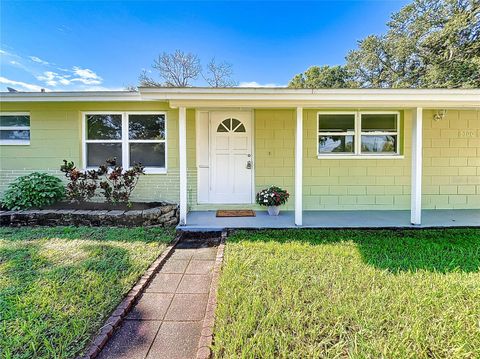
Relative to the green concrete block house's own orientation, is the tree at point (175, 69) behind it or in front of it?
behind

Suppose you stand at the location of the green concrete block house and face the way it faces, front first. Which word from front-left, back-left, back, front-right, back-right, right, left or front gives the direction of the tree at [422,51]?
back-left

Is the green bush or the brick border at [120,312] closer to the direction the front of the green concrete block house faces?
the brick border

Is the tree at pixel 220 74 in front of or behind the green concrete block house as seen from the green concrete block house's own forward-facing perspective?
behind

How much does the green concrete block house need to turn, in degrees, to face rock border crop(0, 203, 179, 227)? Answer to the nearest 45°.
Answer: approximately 90° to its right

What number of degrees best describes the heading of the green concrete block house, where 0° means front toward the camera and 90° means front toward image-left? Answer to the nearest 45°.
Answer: approximately 0°

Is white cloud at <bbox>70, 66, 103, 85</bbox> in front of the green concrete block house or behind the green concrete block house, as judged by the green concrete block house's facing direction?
behind

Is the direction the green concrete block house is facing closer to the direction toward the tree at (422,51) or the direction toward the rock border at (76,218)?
the rock border

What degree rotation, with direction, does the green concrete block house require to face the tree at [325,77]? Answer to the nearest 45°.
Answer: approximately 180°

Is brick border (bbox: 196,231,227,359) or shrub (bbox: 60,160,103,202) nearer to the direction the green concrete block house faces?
the brick border

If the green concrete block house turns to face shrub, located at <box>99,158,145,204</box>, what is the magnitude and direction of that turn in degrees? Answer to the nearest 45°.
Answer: approximately 90° to its right
